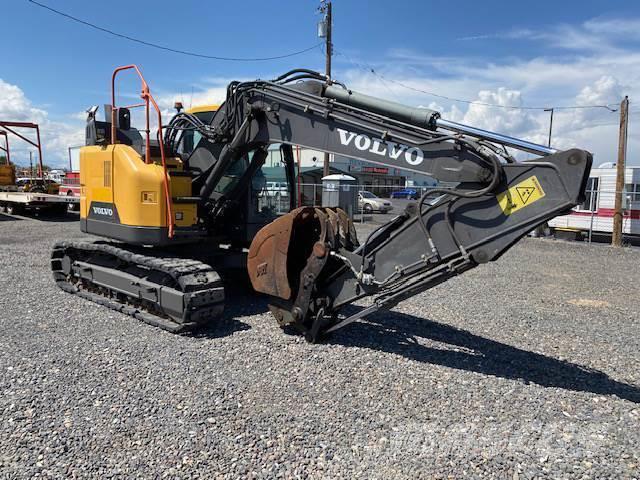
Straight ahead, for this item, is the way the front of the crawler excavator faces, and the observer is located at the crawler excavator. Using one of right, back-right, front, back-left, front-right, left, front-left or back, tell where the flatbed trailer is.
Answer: back

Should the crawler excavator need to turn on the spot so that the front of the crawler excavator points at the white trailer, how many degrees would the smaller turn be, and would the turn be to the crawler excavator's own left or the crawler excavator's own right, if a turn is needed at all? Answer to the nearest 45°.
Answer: approximately 90° to the crawler excavator's own left

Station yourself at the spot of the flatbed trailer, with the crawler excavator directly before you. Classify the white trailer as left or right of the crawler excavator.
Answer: left

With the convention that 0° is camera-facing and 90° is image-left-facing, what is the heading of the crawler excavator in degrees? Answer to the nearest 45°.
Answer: approximately 315°
